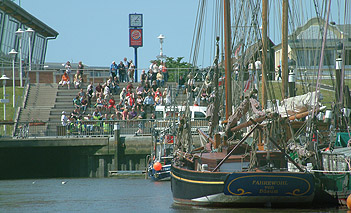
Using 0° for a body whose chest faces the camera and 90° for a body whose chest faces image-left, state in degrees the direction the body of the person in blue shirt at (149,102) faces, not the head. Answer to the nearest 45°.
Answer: approximately 0°

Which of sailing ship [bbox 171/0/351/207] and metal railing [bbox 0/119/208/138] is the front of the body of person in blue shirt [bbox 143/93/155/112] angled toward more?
the sailing ship

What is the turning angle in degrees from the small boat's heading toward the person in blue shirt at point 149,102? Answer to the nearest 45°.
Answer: approximately 135° to its right

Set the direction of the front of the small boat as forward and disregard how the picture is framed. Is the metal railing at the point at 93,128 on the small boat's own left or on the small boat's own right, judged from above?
on the small boat's own right

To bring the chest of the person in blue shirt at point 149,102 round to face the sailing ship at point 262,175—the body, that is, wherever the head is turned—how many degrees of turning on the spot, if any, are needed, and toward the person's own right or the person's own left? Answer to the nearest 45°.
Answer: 0° — they already face it

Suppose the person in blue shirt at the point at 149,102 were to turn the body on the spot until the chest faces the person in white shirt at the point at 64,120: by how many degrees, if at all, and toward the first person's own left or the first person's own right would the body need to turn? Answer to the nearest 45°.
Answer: approximately 90° to the first person's own right
